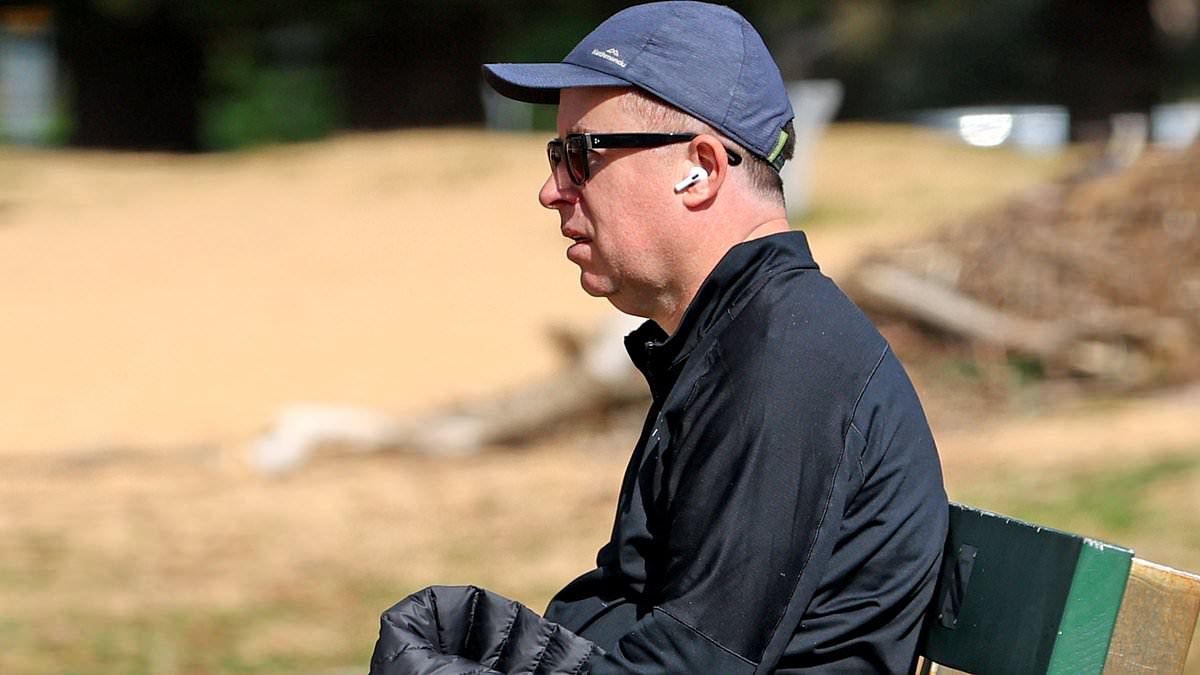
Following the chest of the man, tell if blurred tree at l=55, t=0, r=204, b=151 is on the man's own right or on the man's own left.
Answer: on the man's own right

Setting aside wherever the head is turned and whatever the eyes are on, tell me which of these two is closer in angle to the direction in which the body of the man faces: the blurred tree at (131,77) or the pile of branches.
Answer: the blurred tree

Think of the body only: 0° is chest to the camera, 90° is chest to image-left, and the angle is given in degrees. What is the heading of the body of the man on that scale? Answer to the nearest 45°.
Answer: approximately 90°

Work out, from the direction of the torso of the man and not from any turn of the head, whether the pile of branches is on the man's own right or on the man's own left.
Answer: on the man's own right

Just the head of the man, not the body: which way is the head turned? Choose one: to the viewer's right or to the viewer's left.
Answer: to the viewer's left
